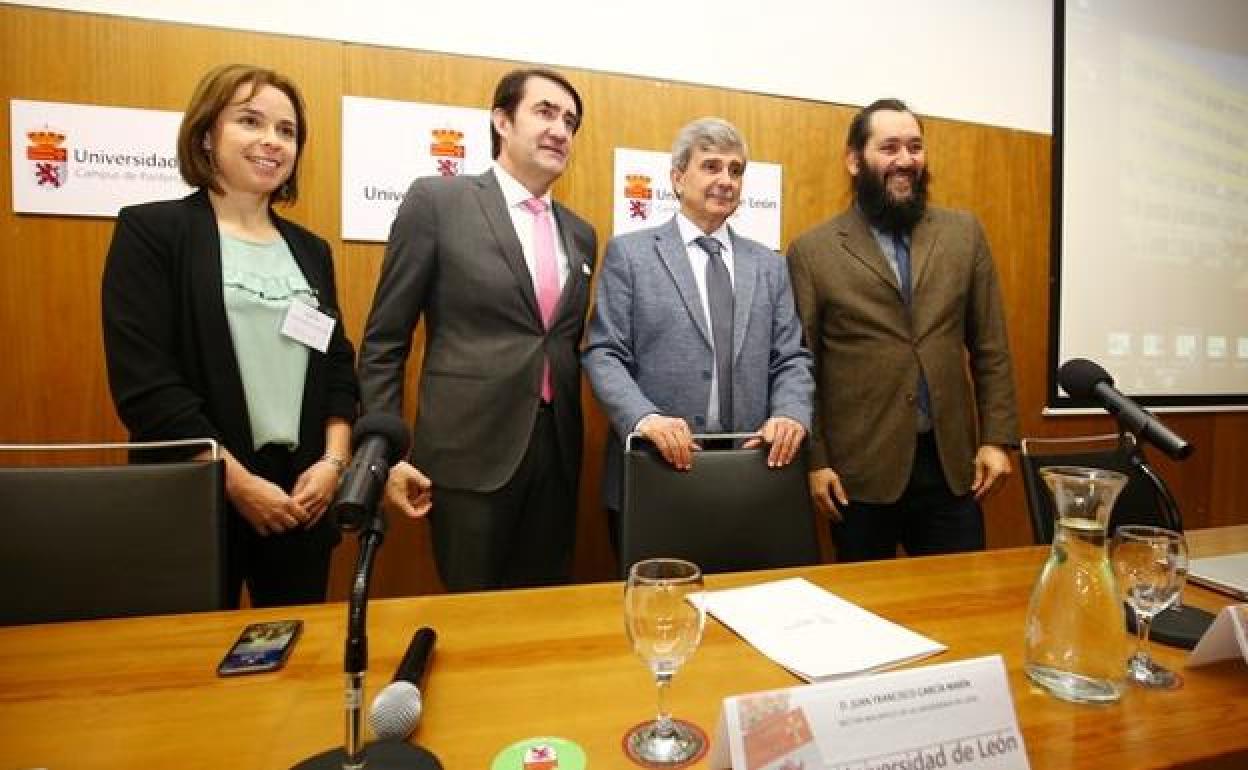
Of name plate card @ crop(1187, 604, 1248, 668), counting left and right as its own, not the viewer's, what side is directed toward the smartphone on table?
right

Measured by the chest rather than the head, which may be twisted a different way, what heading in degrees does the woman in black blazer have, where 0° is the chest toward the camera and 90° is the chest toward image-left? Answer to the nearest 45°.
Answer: approximately 315°

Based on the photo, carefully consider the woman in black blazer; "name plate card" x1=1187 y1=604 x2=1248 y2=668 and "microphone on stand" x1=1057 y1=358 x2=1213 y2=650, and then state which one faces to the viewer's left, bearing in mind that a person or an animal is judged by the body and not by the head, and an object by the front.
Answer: the microphone on stand

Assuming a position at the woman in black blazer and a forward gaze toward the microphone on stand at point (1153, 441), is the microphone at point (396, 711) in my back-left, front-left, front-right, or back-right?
front-right

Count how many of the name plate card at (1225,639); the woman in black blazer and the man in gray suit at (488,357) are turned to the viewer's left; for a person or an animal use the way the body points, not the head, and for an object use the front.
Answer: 0

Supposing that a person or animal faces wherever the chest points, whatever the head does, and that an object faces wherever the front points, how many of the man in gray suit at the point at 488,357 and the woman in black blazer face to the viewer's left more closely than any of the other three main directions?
0

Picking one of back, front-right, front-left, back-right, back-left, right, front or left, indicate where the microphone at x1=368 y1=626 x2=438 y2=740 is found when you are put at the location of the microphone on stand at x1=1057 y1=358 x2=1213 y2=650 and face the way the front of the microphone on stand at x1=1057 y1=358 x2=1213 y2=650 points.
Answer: front-left

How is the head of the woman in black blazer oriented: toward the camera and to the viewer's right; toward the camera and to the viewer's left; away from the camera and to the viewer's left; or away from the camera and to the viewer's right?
toward the camera and to the viewer's right

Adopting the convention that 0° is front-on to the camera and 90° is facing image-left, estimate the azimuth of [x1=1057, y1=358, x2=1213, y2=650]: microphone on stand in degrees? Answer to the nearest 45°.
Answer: approximately 90°

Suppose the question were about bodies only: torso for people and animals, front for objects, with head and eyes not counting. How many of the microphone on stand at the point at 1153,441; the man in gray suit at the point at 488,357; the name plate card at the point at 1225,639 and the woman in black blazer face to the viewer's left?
1

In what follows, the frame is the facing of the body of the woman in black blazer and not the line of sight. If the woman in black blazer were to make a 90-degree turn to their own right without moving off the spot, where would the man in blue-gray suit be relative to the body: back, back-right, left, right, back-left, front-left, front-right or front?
back-left

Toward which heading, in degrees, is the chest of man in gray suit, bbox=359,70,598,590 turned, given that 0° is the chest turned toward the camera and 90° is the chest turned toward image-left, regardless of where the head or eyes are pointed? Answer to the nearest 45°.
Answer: approximately 315°

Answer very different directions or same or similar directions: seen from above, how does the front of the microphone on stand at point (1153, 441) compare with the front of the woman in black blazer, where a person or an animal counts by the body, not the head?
very different directions

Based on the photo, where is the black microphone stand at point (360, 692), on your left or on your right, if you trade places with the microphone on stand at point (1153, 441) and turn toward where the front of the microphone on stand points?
on your left

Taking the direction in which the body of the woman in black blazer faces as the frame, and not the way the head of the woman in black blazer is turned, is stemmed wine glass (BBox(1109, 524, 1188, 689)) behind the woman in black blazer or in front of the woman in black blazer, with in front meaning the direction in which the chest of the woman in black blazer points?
in front
